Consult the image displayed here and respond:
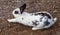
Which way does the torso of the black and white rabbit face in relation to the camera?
to the viewer's left
